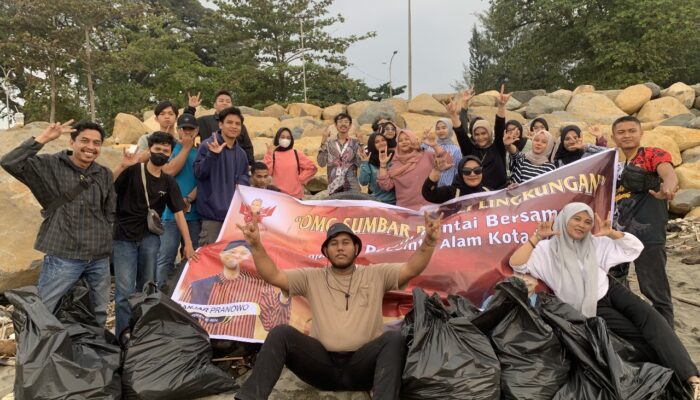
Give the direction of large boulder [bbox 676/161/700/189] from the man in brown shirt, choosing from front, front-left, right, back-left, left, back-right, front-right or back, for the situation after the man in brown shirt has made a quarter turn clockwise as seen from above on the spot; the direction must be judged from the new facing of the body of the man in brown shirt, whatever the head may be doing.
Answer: back-right

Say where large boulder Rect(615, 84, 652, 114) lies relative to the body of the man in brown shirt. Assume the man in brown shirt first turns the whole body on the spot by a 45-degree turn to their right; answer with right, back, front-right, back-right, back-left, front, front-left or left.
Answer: back

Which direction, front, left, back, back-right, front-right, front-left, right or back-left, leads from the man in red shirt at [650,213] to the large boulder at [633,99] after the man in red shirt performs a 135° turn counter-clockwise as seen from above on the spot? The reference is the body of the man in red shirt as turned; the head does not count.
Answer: left

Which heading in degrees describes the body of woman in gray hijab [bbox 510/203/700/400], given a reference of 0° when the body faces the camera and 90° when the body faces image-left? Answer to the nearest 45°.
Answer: approximately 0°

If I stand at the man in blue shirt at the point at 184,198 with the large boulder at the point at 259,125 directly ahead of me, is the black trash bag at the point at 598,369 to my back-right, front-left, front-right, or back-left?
back-right

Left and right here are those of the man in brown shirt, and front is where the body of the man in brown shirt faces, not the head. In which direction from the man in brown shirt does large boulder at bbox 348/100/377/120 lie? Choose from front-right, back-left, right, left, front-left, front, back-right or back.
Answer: back

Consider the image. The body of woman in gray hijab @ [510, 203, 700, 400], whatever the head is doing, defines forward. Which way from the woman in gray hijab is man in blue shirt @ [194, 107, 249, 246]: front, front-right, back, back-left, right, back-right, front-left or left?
right

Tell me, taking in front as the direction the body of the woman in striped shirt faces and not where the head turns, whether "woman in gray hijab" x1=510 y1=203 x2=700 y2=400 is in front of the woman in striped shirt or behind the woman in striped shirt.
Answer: in front

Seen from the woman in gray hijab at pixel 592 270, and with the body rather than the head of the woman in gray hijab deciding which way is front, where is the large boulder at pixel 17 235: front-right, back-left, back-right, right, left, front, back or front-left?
right

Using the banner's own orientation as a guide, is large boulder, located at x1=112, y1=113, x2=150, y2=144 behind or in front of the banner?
behind

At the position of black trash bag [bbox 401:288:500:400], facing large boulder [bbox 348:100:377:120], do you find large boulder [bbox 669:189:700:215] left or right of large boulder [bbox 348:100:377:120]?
right

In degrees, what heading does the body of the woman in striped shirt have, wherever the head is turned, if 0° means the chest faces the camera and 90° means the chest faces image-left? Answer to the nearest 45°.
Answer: approximately 0°
